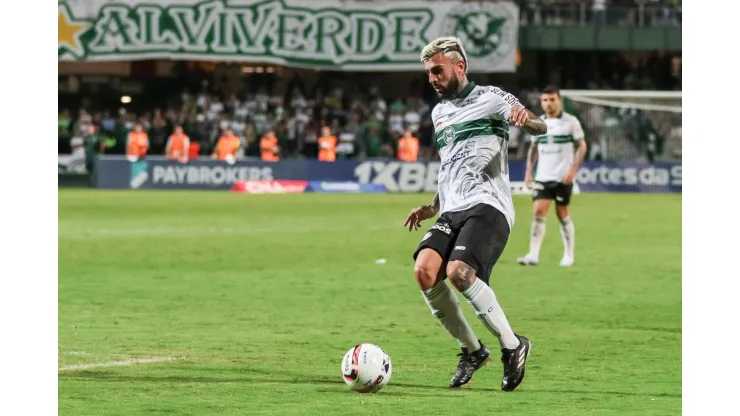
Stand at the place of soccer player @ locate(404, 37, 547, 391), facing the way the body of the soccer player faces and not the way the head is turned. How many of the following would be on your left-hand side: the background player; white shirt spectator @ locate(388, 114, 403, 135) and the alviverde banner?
0

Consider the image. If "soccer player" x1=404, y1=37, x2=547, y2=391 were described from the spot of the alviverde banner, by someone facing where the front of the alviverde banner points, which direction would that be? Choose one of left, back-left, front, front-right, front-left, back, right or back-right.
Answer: front

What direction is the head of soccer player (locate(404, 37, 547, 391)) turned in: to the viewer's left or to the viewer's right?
to the viewer's left

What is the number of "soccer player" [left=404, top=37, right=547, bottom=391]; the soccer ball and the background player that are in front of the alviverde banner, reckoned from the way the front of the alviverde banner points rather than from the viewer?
3

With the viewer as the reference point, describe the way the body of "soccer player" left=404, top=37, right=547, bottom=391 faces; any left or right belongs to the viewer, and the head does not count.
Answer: facing the viewer and to the left of the viewer

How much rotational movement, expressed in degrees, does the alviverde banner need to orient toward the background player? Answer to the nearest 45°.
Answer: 0° — it already faces them

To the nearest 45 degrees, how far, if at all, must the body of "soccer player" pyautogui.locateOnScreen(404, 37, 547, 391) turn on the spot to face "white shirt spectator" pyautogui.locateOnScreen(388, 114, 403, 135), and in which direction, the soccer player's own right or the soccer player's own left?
approximately 135° to the soccer player's own right

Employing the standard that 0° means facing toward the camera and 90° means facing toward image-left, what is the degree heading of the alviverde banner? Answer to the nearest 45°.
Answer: approximately 0°

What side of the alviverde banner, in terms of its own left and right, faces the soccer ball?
front

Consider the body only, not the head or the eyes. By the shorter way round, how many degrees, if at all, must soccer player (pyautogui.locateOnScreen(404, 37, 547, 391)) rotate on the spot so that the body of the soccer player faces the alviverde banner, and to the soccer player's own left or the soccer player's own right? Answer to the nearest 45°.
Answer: approximately 135° to the soccer player's own right

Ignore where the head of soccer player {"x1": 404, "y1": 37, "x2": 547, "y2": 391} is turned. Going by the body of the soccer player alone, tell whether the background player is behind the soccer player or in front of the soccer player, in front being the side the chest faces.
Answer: behind

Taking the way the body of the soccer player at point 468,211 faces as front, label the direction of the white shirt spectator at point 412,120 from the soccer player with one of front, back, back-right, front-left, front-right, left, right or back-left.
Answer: back-right

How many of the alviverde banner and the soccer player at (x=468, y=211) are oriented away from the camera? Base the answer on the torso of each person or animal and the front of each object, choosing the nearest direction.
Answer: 0

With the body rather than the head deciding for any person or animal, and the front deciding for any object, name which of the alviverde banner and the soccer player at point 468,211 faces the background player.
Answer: the alviverde banner
